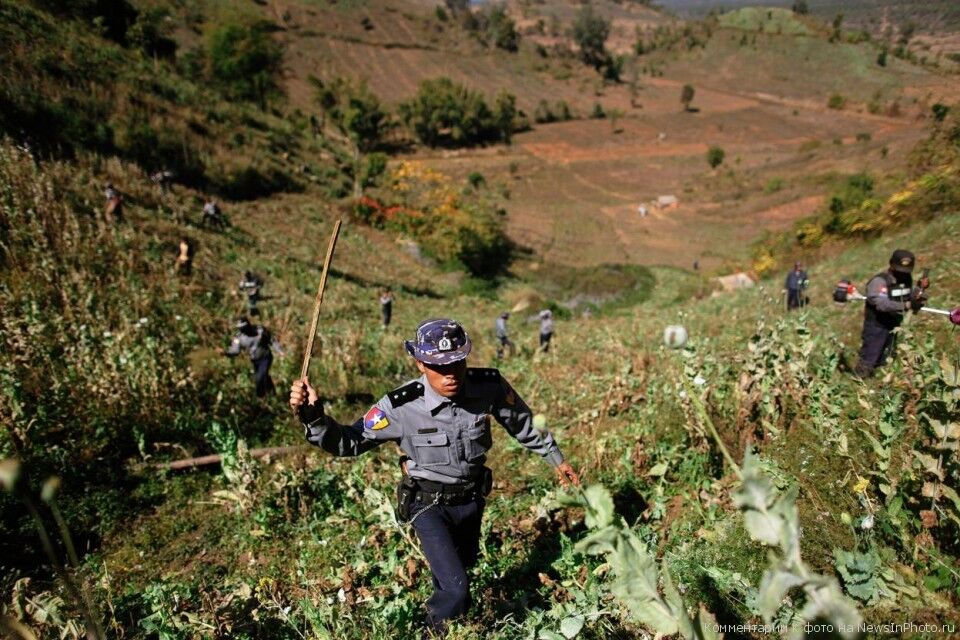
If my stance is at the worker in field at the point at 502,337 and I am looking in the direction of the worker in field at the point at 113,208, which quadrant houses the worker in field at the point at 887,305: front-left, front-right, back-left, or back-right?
back-left

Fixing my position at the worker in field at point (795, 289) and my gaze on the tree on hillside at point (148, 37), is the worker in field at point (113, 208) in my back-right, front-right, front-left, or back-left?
front-left

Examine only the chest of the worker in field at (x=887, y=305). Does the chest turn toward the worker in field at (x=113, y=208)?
no

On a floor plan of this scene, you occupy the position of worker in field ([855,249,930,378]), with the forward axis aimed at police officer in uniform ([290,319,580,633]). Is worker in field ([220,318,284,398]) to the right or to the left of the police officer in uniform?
right

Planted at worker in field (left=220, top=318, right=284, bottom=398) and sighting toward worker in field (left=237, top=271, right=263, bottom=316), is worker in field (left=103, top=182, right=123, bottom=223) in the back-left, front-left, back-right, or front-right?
front-left

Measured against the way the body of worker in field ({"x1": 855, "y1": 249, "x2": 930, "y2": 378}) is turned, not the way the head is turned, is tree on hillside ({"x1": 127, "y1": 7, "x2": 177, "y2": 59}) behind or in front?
behind

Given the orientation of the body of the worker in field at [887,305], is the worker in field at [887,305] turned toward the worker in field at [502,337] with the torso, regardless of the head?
no

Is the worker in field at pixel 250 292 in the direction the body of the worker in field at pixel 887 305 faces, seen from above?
no

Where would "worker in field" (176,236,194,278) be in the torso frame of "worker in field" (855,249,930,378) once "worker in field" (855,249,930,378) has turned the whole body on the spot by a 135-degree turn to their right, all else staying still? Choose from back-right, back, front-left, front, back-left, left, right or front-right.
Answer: front
